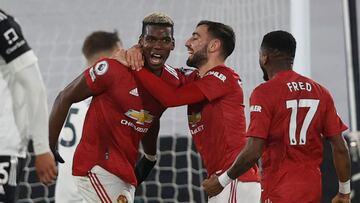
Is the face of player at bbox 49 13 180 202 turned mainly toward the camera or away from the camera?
toward the camera

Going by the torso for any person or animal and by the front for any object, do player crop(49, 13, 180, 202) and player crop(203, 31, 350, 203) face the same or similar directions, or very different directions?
very different directions

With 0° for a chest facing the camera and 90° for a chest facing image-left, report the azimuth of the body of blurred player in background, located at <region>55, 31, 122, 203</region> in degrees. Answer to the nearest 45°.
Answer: approximately 225°

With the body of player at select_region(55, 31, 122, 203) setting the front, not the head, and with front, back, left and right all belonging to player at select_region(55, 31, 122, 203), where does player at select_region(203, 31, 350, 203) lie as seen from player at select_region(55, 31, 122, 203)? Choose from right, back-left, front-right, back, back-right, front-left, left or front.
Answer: right

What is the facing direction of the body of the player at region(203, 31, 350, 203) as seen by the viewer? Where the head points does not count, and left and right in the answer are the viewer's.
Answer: facing away from the viewer and to the left of the viewer

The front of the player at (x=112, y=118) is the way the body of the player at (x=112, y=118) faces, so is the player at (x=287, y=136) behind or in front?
in front

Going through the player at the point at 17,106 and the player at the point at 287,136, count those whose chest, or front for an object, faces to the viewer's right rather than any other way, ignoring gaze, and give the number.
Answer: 0
